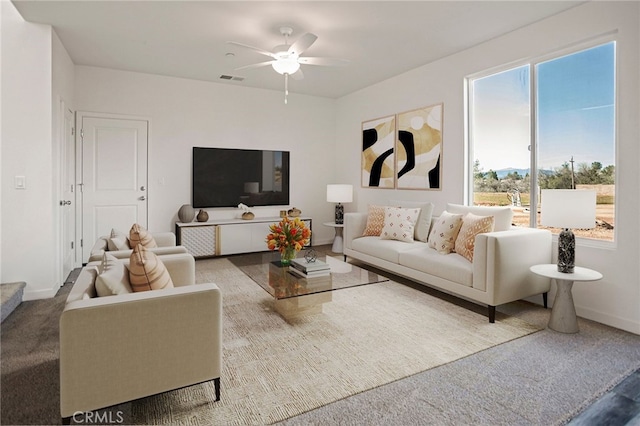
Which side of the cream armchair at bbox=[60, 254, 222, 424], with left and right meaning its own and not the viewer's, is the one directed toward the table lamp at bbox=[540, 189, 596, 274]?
front

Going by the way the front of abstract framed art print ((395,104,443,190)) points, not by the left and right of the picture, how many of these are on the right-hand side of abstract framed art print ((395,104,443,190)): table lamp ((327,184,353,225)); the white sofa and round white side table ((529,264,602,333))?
1

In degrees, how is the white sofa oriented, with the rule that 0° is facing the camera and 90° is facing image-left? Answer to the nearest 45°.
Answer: approximately 45°

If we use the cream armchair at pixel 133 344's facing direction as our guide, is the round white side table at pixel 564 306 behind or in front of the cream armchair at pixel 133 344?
in front

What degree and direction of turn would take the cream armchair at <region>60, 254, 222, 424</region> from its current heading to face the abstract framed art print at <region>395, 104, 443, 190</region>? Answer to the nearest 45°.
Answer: approximately 45° to its left

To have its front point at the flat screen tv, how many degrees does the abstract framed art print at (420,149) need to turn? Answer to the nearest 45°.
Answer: approximately 45° to its right

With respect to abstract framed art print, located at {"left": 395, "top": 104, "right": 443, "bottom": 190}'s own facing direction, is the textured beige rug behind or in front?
in front

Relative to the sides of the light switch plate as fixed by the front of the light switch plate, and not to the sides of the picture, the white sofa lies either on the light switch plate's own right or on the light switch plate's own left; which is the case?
on the light switch plate's own left

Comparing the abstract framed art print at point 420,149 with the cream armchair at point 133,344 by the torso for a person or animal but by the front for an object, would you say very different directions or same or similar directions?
very different directions

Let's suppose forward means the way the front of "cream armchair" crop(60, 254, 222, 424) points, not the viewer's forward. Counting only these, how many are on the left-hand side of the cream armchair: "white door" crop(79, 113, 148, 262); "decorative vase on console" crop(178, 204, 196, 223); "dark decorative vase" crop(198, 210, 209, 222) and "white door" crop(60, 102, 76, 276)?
4

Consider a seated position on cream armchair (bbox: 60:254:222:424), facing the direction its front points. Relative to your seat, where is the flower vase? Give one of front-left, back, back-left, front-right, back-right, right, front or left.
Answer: front-left

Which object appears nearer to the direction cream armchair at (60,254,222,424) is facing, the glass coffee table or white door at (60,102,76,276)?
the glass coffee table

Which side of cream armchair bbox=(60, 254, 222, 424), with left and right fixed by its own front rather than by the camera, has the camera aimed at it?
right
